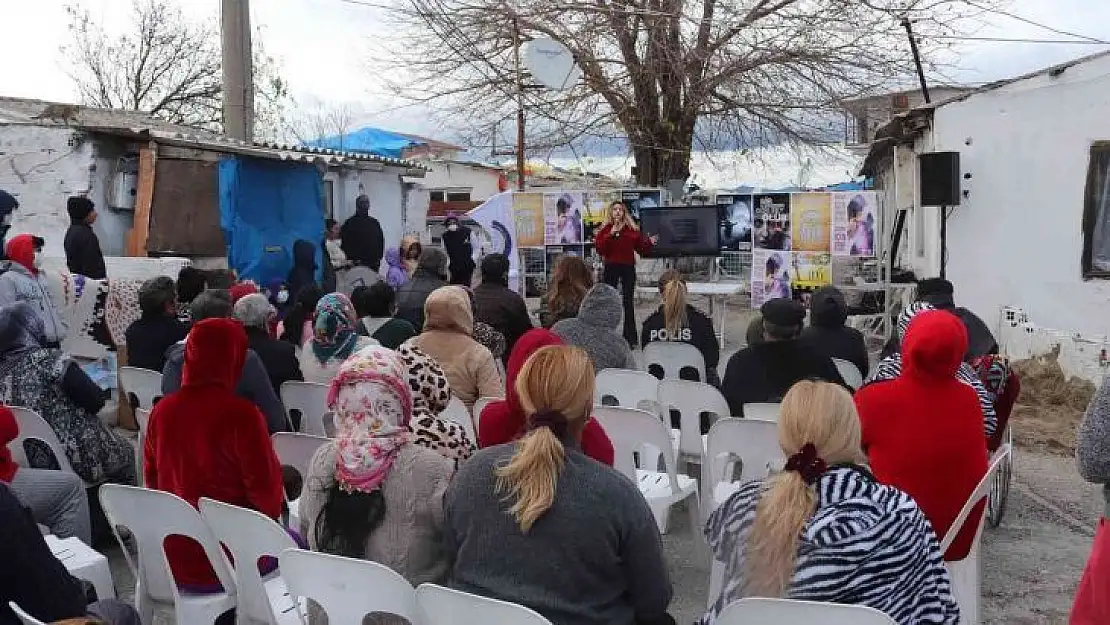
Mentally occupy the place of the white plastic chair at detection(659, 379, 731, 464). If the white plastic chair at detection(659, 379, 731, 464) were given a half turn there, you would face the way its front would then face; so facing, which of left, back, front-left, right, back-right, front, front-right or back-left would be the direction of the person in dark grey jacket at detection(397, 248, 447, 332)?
back-right

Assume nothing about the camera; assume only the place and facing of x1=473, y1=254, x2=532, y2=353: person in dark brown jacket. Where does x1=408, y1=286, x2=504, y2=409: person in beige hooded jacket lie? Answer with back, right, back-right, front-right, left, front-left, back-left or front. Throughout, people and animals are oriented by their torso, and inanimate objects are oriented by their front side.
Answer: back

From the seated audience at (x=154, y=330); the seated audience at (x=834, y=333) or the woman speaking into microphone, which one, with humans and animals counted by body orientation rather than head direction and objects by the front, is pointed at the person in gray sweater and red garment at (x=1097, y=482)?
the woman speaking into microphone

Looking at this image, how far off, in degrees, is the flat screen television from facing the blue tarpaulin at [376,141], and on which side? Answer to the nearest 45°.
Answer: approximately 135° to its right

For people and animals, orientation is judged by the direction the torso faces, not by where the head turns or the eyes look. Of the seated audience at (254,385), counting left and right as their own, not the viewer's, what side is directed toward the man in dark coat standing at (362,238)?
front

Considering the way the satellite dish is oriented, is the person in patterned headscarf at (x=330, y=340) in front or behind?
in front

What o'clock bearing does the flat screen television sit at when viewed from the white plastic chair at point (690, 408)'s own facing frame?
The flat screen television is roughly at 12 o'clock from the white plastic chair.

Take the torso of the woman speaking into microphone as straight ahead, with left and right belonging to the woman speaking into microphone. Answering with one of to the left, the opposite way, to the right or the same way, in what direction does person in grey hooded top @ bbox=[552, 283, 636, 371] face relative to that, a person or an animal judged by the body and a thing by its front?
the opposite way

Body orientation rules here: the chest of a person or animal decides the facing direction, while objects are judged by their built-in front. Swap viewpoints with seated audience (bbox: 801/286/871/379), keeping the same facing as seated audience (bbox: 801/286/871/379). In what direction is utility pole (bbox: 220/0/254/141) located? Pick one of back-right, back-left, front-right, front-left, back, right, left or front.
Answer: front-left

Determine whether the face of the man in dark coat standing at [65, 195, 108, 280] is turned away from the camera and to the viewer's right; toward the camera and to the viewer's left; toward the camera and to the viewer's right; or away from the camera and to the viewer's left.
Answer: away from the camera and to the viewer's right

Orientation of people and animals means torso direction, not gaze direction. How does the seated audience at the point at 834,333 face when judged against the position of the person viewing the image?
facing away from the viewer

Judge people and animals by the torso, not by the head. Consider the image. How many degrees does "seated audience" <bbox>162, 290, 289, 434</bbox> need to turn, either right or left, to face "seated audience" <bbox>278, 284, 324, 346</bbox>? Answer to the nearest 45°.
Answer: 0° — they already face them

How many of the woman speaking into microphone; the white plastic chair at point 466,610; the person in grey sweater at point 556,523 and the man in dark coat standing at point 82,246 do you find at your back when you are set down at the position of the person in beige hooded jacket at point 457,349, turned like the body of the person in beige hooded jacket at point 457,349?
2

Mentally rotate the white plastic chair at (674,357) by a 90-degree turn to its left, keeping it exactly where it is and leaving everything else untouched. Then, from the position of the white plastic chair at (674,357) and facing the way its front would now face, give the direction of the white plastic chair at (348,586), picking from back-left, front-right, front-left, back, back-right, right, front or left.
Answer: left

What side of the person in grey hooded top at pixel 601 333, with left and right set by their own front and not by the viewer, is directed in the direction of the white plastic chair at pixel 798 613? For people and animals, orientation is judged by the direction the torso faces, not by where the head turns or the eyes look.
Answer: back

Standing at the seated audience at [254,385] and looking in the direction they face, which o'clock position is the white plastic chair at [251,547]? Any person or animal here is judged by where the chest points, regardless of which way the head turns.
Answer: The white plastic chair is roughly at 6 o'clock from the seated audience.

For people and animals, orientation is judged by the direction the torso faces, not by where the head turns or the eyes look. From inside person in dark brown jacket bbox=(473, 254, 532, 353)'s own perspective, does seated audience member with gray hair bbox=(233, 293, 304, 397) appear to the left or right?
on their left

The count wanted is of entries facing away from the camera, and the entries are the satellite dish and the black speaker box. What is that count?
0

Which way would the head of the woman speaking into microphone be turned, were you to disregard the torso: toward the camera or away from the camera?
toward the camera

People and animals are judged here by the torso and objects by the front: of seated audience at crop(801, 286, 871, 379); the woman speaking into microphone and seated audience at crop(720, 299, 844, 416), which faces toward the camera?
the woman speaking into microphone

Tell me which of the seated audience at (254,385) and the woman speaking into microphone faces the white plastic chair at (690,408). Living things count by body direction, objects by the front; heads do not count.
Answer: the woman speaking into microphone
